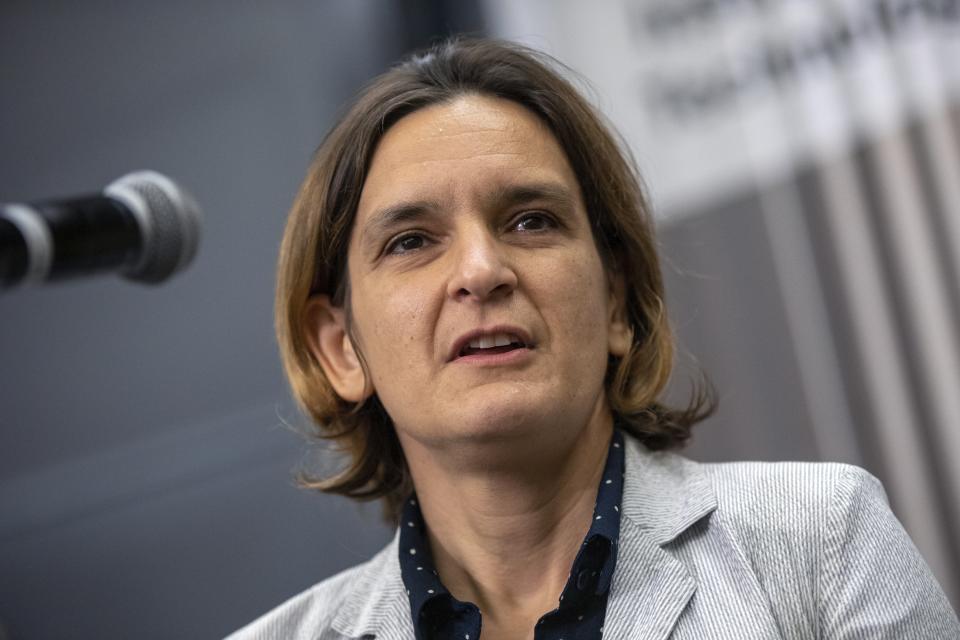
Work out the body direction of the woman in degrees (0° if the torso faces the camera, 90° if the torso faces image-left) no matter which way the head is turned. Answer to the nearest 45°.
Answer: approximately 0°

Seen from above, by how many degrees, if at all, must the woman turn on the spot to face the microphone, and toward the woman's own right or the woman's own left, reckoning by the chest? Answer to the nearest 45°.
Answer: approximately 90° to the woman's own right
